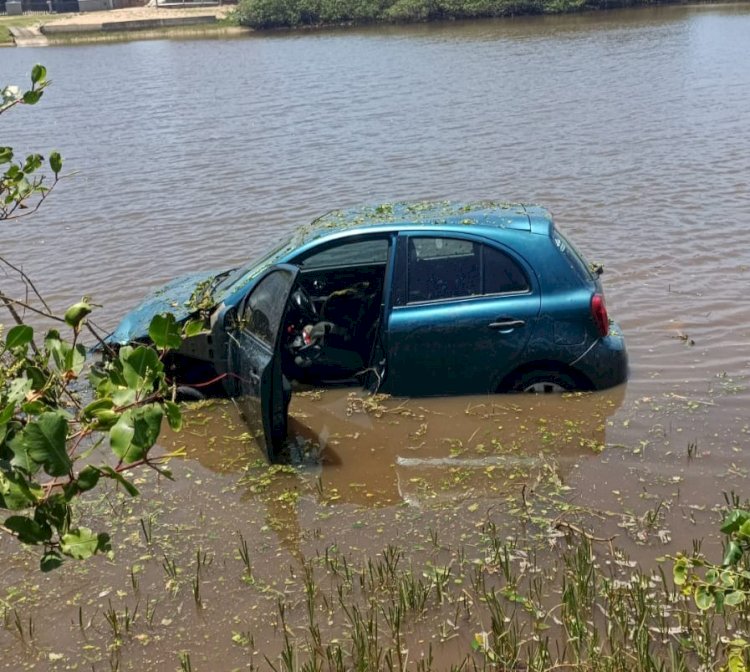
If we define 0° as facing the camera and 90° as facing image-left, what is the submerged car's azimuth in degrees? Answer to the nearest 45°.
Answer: approximately 90°

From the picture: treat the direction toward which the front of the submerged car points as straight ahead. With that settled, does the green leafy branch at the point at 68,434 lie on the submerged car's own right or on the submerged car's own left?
on the submerged car's own left
